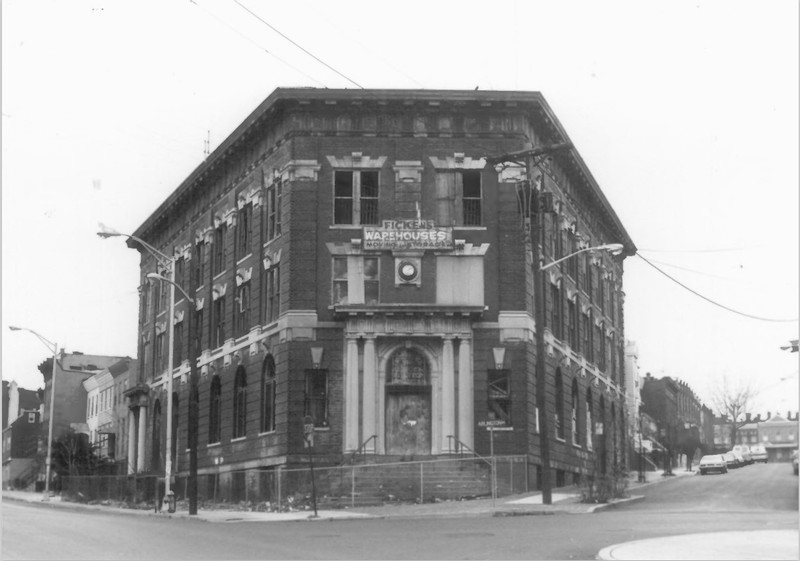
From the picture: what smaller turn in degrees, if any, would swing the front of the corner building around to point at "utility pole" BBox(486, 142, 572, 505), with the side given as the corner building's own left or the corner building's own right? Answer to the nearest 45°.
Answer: approximately 45° to the corner building's own left

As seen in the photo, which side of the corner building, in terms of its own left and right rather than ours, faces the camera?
front
